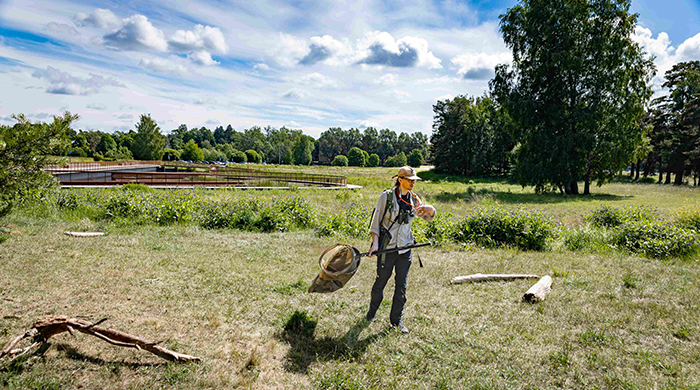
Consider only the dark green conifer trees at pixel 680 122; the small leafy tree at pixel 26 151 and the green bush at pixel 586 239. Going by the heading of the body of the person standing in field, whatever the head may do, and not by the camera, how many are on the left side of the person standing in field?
2

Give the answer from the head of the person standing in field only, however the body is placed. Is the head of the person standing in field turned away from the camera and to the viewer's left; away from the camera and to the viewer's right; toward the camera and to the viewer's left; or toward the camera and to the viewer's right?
toward the camera and to the viewer's right

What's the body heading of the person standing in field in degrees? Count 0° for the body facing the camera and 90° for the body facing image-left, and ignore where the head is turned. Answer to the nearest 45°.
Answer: approximately 315°

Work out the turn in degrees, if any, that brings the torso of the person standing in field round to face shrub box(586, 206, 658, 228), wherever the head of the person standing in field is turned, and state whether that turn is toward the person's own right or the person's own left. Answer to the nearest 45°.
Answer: approximately 90° to the person's own left

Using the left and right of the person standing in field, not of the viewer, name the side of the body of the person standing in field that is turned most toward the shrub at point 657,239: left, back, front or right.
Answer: left

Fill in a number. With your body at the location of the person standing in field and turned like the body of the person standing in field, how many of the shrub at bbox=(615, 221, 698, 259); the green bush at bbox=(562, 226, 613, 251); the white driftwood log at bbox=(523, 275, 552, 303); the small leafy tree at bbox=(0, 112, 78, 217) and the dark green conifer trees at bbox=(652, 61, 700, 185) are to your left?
4

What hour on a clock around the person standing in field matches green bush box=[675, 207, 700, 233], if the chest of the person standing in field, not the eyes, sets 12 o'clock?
The green bush is roughly at 9 o'clock from the person standing in field.

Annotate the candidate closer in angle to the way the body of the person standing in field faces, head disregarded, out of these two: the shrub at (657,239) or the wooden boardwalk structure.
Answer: the shrub

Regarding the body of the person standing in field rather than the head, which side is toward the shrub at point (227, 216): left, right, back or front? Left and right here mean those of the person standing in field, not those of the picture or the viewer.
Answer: back

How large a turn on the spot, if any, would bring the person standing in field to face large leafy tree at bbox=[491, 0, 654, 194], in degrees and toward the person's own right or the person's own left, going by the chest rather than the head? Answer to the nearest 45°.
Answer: approximately 90° to the person's own left

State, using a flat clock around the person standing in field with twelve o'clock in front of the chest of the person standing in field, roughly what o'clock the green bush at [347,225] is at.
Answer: The green bush is roughly at 7 o'clock from the person standing in field.
